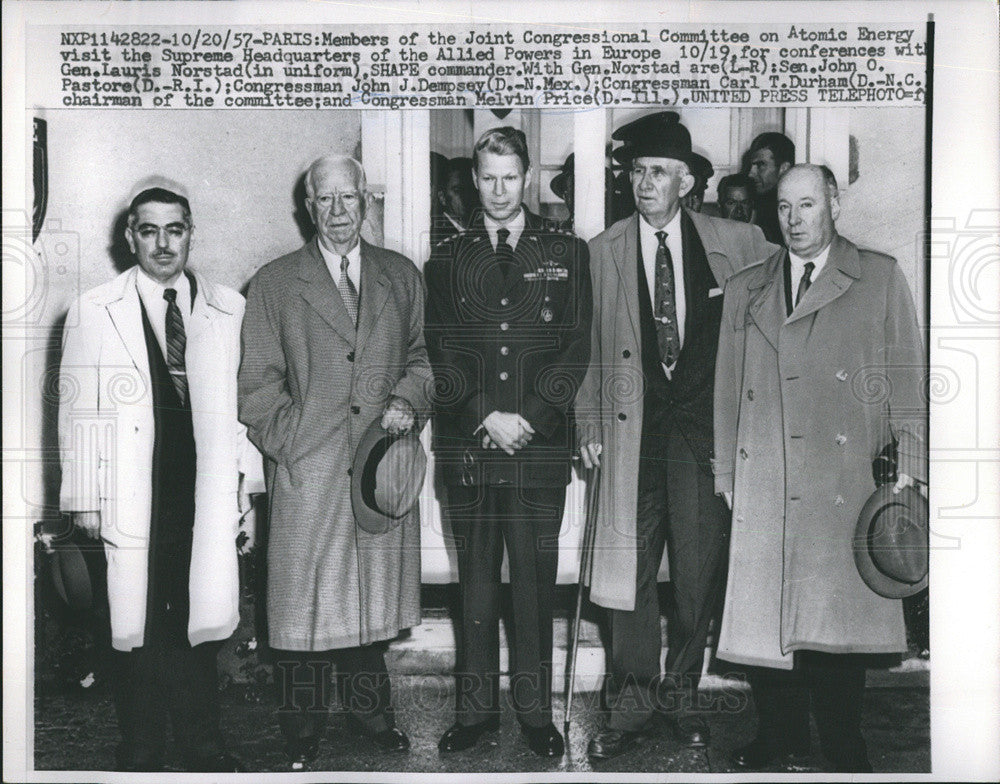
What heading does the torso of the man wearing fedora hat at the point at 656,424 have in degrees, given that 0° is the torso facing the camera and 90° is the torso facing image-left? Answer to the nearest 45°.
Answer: approximately 0°

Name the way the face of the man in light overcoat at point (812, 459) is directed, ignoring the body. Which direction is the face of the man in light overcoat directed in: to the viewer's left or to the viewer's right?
to the viewer's left

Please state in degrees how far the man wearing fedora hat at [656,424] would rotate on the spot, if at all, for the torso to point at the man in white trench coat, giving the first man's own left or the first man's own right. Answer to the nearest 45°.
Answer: approximately 90° to the first man's own right

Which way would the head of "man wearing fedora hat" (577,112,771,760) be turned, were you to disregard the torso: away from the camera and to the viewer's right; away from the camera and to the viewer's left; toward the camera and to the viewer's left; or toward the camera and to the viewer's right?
toward the camera and to the viewer's left
